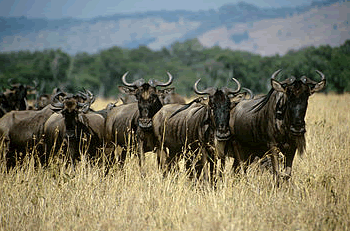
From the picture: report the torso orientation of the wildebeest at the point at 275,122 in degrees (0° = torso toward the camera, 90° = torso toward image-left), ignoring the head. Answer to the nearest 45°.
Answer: approximately 315°

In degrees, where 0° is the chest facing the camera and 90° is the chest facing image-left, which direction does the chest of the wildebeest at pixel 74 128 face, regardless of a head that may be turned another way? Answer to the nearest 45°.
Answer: approximately 0°

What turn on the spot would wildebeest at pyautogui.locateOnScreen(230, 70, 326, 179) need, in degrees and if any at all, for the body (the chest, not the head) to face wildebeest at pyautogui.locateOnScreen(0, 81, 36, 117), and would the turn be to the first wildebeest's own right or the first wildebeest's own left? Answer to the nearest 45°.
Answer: approximately 180°

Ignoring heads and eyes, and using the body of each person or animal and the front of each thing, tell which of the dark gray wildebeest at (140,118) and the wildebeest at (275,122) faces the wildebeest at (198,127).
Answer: the dark gray wildebeest

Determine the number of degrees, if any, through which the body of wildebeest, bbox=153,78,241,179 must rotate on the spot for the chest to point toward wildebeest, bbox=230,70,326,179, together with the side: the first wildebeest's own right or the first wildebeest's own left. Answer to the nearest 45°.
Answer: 0° — it already faces it
